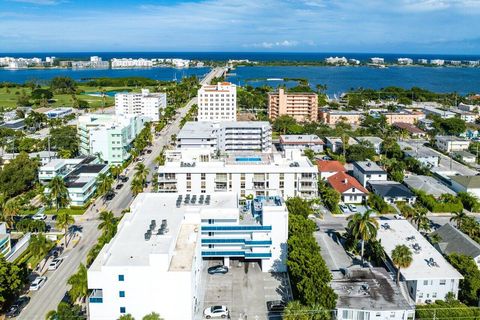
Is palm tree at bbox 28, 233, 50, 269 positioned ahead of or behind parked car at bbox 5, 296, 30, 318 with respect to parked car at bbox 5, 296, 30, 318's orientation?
behind

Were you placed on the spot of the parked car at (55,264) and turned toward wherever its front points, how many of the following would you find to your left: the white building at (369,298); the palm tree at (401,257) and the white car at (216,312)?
3

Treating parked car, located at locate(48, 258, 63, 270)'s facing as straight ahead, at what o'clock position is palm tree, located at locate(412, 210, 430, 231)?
The palm tree is roughly at 8 o'clock from the parked car.

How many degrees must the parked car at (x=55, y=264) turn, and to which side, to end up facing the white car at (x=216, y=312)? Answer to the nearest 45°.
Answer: approximately 90° to its left

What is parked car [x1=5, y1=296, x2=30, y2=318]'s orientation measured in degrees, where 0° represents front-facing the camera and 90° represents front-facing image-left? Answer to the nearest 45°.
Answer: approximately 45°

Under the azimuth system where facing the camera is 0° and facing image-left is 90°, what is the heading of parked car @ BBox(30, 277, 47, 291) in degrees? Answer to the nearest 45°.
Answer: approximately 45°

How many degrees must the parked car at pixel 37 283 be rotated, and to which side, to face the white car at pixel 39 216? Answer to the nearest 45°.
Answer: approximately 135° to its right

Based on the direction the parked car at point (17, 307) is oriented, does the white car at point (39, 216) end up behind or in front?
behind
